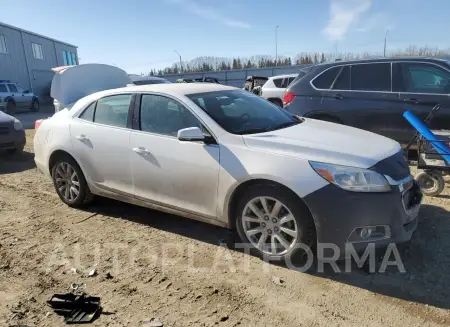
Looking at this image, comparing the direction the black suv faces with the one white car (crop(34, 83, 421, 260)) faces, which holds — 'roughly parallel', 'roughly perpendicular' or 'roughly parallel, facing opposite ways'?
roughly parallel

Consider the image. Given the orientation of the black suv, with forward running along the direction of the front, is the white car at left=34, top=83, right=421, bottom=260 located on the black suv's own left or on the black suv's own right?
on the black suv's own right

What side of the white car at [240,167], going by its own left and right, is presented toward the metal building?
back

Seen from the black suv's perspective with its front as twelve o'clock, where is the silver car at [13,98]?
The silver car is roughly at 7 o'clock from the black suv.

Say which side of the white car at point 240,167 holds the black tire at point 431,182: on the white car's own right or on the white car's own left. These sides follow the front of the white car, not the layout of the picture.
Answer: on the white car's own left

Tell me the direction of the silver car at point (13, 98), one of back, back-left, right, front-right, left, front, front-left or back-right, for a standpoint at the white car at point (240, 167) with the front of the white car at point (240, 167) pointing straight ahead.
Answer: back

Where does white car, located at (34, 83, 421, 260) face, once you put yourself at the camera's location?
facing the viewer and to the right of the viewer

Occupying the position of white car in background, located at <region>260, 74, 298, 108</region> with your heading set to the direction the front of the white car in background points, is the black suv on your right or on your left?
on your right

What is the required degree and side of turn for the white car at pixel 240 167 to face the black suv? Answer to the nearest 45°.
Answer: approximately 90° to its left

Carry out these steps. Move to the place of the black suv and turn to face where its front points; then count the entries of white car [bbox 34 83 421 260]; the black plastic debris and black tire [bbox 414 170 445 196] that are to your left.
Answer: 0

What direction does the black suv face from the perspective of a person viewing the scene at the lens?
facing to the right of the viewer
